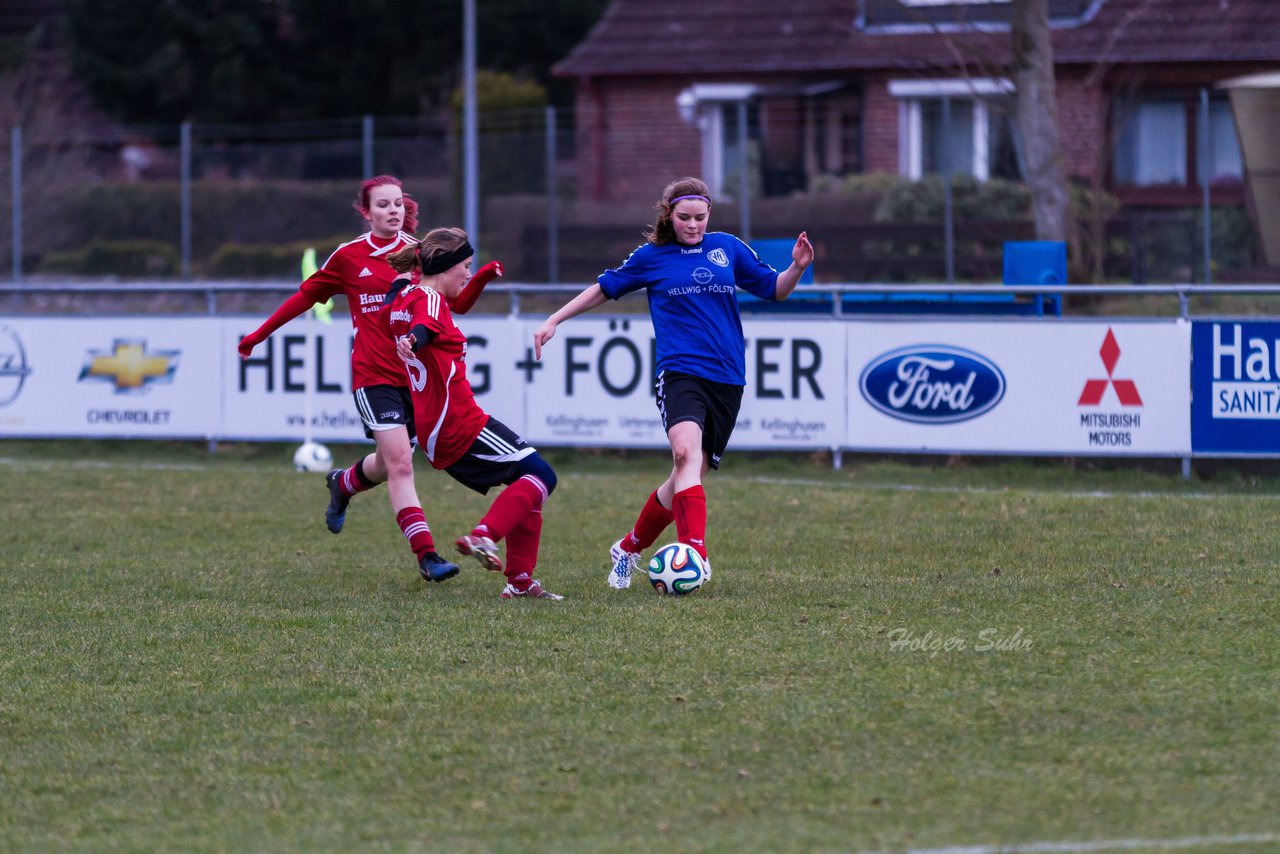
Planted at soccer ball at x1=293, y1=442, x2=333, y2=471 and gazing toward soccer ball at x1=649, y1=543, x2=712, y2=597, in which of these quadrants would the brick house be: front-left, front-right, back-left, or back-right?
back-left

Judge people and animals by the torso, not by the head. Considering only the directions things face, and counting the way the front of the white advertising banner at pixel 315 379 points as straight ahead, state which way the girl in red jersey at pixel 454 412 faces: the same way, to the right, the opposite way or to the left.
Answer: to the left

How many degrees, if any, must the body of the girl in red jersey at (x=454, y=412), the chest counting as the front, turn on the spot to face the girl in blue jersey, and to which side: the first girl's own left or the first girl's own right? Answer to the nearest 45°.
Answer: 0° — they already face them

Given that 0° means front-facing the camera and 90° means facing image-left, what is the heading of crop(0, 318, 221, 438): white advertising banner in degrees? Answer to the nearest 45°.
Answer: approximately 0°

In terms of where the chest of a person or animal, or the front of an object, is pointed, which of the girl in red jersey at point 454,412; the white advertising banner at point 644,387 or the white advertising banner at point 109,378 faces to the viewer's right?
the girl in red jersey

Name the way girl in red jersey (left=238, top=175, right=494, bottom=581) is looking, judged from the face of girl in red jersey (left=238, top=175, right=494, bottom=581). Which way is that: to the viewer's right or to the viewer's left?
to the viewer's right

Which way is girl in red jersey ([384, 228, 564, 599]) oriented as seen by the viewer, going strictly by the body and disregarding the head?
to the viewer's right

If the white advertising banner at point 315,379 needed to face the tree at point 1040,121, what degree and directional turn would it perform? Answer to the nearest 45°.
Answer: approximately 135° to its left

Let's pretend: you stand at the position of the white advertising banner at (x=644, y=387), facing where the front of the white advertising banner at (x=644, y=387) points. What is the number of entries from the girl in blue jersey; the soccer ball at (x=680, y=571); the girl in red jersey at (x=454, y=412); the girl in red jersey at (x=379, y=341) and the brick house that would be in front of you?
4

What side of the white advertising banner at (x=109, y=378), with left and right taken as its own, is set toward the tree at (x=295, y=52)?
back

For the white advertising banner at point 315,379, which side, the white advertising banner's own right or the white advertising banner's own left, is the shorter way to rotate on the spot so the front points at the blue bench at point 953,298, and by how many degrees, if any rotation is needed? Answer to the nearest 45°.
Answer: approximately 90° to the white advertising banner's own left

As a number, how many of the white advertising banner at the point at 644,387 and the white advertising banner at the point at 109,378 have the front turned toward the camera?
2
